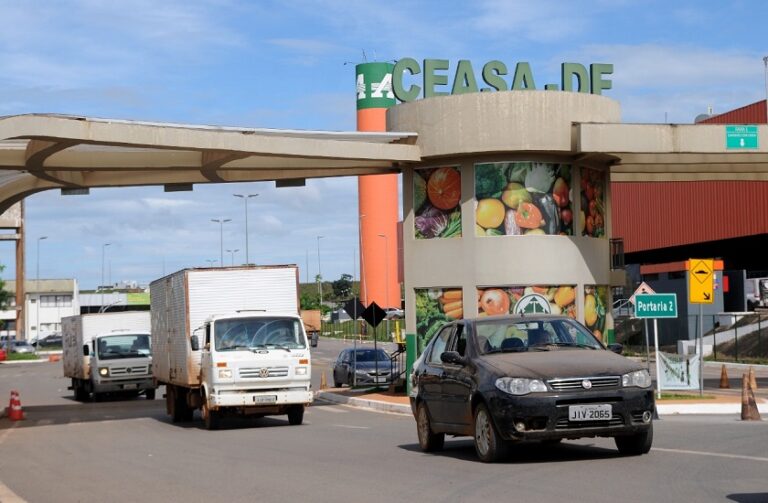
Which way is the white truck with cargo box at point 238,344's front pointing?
toward the camera

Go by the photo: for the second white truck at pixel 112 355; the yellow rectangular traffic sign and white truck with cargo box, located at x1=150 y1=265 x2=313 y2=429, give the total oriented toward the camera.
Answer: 3

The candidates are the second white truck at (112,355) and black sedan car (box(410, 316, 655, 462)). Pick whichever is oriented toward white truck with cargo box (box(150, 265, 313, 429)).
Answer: the second white truck

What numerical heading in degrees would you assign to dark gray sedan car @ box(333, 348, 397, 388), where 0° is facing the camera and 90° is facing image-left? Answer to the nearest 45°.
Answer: approximately 315°

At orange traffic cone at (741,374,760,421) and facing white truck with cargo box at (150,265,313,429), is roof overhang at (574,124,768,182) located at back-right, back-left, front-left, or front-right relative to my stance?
front-right

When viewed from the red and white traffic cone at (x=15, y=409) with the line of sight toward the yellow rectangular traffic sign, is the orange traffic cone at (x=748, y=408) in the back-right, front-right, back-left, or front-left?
front-right

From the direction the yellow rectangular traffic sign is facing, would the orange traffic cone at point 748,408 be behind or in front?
in front

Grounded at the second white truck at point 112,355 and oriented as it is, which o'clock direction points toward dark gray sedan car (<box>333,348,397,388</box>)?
The dark gray sedan car is roughly at 9 o'clock from the second white truck.

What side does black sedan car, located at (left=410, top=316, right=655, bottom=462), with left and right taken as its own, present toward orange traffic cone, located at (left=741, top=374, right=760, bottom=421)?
left

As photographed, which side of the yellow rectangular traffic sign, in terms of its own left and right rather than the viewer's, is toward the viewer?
front

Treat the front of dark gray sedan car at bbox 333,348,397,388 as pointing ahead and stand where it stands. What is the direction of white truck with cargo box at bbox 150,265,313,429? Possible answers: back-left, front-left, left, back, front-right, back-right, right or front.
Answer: front-right
